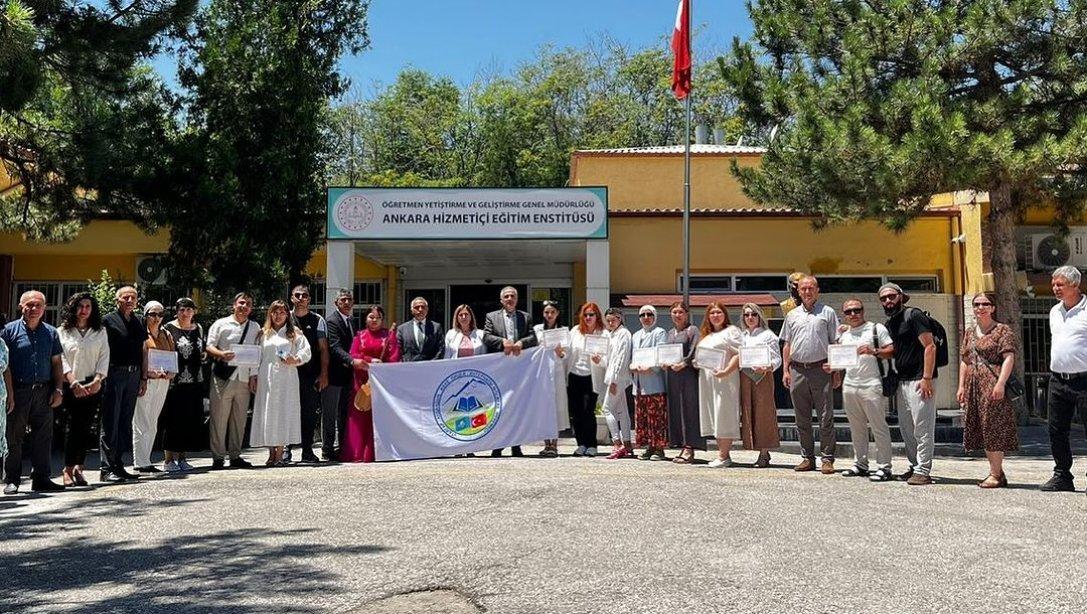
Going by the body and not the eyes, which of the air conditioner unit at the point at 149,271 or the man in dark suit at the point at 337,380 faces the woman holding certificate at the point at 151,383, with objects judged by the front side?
the air conditioner unit

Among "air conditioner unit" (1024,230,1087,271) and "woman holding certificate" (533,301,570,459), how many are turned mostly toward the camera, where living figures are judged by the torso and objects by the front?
2

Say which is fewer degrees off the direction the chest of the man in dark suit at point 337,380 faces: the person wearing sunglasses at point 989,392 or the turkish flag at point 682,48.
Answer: the person wearing sunglasses

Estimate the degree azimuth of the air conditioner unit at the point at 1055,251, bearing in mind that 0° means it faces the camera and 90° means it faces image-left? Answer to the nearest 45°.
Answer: approximately 0°

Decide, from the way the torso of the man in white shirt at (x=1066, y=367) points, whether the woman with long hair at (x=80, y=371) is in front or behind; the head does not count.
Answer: in front

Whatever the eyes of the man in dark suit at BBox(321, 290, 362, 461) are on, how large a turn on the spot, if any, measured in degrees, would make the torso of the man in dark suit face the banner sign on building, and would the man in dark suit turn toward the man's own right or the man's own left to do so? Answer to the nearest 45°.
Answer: approximately 135° to the man's own left

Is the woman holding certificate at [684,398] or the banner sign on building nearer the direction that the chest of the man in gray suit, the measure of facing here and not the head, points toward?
the woman holding certificate

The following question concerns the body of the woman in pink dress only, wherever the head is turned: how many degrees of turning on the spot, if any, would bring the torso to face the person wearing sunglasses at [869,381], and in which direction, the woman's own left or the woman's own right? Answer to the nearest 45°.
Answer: approximately 45° to the woman's own left

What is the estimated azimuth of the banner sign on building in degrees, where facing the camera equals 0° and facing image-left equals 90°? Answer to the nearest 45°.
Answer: approximately 0°

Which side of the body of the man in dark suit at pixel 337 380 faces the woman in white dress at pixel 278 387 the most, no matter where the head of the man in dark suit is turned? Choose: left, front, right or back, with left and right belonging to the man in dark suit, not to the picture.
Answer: right
